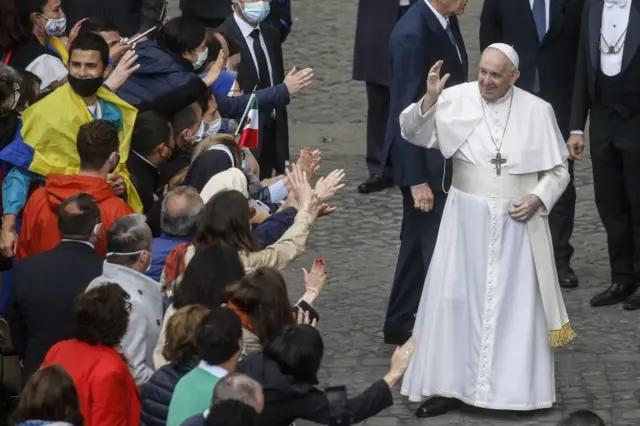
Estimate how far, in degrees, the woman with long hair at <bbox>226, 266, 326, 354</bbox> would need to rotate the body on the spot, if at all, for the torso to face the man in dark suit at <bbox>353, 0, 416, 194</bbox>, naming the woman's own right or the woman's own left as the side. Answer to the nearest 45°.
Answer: approximately 45° to the woman's own left

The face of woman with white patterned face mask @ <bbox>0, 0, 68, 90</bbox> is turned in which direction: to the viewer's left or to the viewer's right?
to the viewer's right

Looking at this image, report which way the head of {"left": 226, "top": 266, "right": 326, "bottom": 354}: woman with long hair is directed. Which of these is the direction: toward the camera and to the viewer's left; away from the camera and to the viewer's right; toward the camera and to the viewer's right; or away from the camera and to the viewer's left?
away from the camera and to the viewer's right

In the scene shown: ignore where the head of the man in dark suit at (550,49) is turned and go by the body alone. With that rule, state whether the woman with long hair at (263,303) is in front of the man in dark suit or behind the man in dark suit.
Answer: in front

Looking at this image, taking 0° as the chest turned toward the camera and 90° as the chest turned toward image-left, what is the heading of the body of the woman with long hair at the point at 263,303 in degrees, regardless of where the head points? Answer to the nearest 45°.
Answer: approximately 225°

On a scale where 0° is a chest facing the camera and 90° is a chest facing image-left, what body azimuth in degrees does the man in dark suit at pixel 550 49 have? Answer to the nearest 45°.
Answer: approximately 0°

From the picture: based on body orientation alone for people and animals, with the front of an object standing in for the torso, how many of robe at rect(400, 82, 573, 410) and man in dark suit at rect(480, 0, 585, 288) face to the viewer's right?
0

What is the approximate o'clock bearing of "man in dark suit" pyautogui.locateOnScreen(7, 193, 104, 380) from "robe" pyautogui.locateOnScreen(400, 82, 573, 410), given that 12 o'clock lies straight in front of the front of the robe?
The man in dark suit is roughly at 2 o'clock from the robe.

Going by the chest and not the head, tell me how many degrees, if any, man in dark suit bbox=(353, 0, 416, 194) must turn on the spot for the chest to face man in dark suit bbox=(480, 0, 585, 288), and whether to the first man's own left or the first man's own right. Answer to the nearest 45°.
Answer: approximately 90° to the first man's own left

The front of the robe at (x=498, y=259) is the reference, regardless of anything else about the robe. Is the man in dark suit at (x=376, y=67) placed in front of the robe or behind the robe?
behind

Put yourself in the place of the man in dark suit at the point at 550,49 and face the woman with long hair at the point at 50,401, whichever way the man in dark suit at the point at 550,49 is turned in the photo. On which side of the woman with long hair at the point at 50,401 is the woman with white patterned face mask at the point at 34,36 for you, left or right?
right

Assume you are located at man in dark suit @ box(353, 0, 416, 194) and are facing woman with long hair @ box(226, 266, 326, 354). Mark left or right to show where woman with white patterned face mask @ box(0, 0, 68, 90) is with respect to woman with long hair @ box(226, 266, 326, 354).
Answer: right
